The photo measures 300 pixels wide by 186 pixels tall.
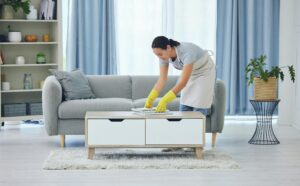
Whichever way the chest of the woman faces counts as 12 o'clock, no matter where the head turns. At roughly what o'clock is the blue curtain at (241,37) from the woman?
The blue curtain is roughly at 5 o'clock from the woman.

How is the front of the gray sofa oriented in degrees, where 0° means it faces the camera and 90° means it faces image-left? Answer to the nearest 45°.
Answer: approximately 0°

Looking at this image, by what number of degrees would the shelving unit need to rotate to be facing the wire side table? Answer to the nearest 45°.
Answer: approximately 45° to its left

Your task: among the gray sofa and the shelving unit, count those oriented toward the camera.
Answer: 2

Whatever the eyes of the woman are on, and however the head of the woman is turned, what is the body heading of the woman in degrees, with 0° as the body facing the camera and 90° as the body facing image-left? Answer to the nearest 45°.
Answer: approximately 45°

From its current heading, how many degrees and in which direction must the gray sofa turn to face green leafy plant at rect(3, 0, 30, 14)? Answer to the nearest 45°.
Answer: approximately 135° to its right

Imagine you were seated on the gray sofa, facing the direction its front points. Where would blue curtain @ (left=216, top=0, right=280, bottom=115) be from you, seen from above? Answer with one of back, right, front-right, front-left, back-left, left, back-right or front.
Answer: back-left

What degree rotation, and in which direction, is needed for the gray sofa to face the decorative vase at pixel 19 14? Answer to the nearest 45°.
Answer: approximately 135° to its right

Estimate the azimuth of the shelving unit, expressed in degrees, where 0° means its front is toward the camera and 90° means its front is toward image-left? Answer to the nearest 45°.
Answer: approximately 0°
